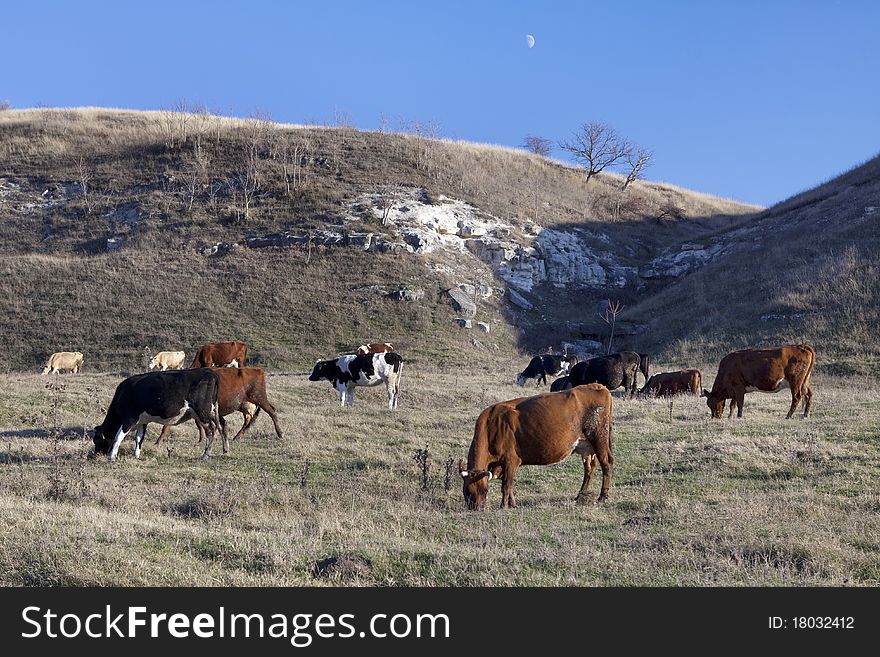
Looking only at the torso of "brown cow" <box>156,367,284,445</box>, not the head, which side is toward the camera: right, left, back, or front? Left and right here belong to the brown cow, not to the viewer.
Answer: left

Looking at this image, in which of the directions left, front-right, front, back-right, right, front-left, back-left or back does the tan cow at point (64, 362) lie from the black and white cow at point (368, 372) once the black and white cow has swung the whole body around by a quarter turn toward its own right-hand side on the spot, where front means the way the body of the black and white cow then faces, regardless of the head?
front-left

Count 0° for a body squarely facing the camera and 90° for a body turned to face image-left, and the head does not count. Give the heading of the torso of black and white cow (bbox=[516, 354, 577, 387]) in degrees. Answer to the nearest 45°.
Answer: approximately 90°

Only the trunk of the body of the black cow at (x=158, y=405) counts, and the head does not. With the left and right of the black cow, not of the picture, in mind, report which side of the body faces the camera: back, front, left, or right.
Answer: left

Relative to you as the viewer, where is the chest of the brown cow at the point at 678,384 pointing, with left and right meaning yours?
facing to the left of the viewer

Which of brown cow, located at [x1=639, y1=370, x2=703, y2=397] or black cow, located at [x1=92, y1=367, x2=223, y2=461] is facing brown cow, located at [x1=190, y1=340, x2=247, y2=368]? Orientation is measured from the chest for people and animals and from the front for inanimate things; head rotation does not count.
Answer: the brown cow, located at [x1=639, y1=370, x2=703, y2=397]

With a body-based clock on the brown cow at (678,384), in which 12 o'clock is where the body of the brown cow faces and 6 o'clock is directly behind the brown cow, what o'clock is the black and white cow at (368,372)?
The black and white cow is roughly at 11 o'clock from the brown cow.

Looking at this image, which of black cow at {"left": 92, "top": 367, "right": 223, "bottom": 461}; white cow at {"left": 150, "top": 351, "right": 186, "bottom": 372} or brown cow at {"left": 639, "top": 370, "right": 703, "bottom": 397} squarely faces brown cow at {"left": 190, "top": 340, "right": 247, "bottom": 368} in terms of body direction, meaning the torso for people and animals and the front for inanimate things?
the brown cow at {"left": 639, "top": 370, "right": 703, "bottom": 397}

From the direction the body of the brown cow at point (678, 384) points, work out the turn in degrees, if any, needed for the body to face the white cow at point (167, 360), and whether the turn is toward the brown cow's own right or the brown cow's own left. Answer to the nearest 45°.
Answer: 0° — it already faces it

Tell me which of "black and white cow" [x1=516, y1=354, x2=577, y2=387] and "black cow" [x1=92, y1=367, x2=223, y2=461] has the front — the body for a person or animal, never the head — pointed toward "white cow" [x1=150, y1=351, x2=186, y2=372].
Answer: the black and white cow

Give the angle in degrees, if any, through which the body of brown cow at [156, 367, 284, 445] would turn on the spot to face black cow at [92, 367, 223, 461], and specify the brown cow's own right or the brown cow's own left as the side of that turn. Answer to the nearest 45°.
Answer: approximately 45° to the brown cow's own left

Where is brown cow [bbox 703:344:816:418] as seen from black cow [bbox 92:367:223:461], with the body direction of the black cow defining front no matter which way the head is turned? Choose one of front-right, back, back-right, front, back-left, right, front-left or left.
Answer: back

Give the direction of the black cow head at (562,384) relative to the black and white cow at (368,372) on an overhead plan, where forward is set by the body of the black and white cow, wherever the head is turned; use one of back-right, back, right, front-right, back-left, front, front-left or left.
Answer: back

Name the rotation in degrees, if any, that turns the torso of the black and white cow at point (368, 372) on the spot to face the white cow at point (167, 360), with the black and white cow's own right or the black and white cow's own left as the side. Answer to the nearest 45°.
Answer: approximately 45° to the black and white cow's own right

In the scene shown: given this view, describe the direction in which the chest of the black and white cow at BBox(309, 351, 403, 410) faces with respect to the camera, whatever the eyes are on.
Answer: to the viewer's left
